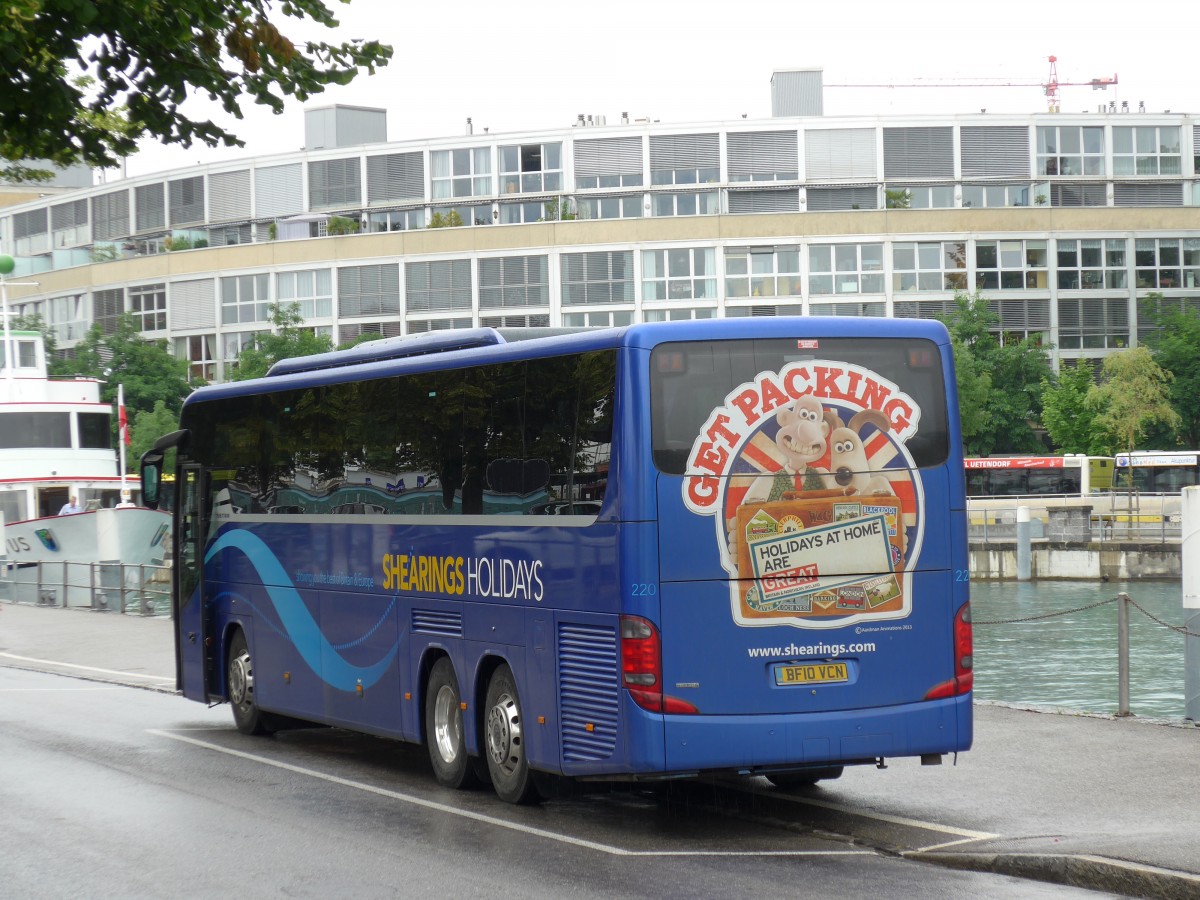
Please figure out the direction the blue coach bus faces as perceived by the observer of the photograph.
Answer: facing away from the viewer and to the left of the viewer

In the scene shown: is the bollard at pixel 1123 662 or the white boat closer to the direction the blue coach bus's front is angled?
the white boat

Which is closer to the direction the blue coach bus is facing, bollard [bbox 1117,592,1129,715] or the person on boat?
the person on boat

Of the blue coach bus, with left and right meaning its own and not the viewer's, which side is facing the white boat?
front

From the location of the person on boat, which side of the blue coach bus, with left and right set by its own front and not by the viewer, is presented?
front

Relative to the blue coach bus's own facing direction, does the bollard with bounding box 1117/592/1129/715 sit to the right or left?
on its right
